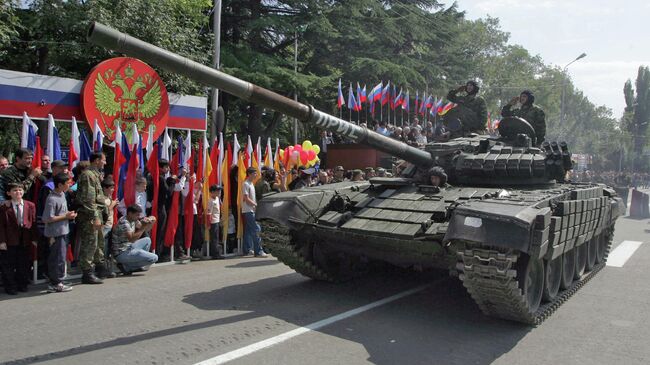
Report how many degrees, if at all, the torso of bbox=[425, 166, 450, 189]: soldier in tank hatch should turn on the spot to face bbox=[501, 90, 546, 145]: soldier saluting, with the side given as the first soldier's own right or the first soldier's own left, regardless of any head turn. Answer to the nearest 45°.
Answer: approximately 180°

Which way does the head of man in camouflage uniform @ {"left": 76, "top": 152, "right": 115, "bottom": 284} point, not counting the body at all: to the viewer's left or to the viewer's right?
to the viewer's right

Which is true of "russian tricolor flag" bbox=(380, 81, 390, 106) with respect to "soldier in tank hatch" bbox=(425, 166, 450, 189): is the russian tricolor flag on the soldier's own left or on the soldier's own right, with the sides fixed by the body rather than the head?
on the soldier's own right

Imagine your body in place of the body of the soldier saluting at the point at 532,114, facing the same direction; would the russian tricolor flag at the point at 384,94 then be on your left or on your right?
on your right
